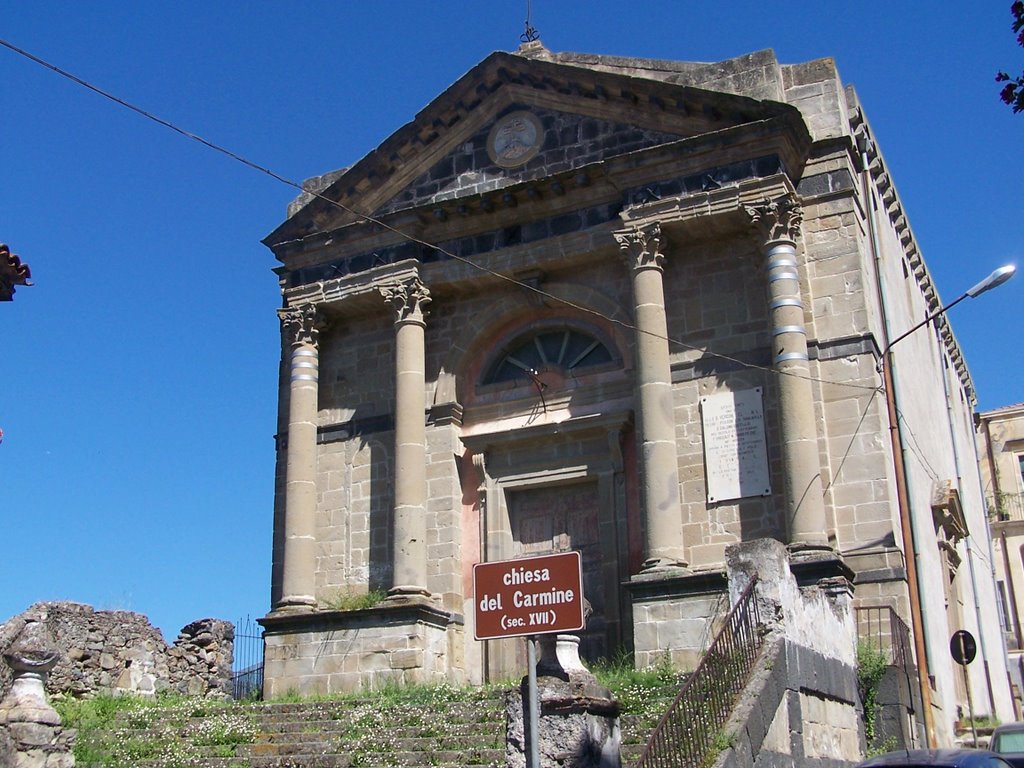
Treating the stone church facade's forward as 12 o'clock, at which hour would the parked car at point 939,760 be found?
The parked car is roughly at 10 o'clock from the stone church facade.

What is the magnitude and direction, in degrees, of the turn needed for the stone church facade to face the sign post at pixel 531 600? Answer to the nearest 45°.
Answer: approximately 45° to its left

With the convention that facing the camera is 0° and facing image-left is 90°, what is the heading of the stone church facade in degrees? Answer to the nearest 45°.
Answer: approximately 45°

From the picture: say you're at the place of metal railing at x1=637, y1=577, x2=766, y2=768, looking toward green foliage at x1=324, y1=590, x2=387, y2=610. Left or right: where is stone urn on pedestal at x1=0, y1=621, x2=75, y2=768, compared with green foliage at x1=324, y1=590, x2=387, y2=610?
left

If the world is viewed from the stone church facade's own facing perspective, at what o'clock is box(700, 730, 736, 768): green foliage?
The green foliage is roughly at 10 o'clock from the stone church facade.

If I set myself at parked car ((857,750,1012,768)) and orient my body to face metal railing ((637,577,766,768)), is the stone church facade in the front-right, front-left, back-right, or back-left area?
front-right

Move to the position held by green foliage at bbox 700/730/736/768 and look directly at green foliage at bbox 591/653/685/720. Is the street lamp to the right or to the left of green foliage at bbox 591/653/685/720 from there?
right
